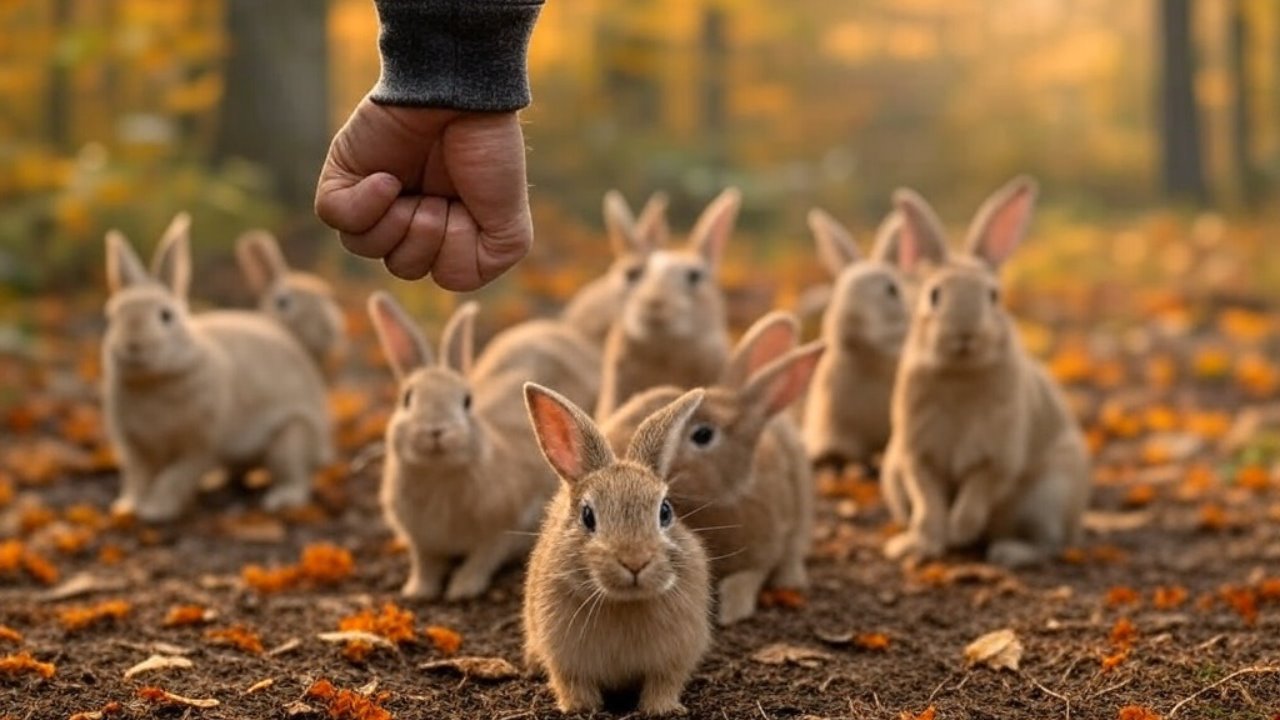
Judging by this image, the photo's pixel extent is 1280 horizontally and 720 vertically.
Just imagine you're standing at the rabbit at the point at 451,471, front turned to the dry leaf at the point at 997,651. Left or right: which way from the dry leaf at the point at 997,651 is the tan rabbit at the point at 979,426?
left

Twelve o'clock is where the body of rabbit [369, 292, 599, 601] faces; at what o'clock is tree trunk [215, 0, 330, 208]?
The tree trunk is roughly at 4 o'clock from the rabbit.

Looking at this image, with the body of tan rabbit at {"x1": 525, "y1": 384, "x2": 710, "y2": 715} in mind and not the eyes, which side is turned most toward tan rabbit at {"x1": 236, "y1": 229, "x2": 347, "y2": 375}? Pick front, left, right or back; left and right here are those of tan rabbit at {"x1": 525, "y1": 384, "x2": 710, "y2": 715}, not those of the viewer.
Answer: back

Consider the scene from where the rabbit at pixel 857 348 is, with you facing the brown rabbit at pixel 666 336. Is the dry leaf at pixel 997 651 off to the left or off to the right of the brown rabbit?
left

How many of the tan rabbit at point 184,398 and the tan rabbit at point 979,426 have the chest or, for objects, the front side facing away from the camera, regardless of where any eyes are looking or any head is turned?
0

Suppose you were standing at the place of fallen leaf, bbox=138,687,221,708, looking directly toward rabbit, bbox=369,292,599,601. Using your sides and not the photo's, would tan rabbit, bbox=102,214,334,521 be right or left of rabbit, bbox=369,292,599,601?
left

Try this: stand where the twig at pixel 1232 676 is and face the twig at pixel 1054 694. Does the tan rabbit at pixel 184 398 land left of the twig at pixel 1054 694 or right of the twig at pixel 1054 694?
right

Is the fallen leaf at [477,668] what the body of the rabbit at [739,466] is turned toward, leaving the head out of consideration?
yes

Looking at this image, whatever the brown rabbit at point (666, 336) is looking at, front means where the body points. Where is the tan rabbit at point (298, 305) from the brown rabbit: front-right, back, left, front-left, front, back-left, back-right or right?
right

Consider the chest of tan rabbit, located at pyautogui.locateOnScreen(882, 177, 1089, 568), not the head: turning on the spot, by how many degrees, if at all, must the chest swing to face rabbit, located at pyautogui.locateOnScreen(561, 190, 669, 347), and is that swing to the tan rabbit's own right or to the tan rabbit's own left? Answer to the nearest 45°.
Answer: approximately 90° to the tan rabbit's own right

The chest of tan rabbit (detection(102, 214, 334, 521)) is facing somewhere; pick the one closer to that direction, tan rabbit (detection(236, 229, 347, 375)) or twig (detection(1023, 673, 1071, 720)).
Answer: the twig
